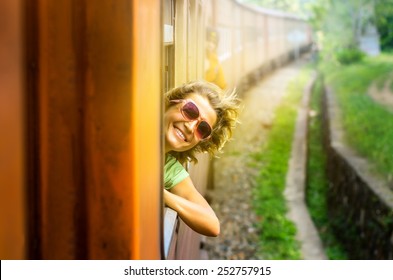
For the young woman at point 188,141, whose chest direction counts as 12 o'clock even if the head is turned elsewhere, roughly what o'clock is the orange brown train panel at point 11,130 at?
The orange brown train panel is roughly at 1 o'clock from the young woman.

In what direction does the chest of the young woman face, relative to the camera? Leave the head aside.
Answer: toward the camera

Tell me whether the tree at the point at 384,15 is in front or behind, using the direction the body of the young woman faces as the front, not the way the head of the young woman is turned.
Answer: behind
